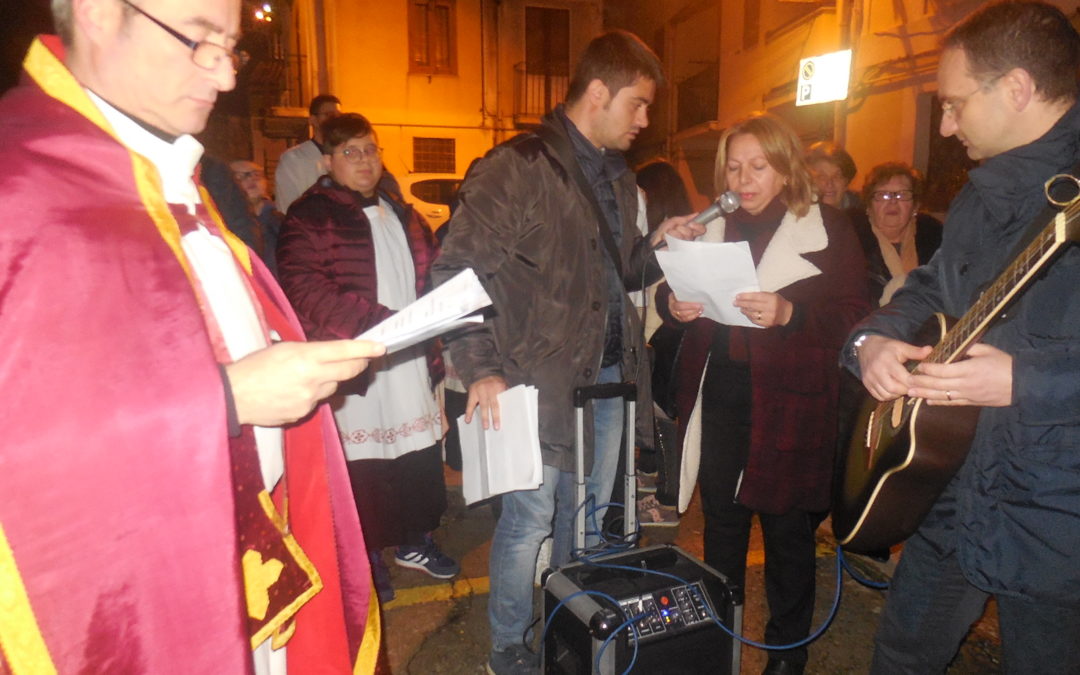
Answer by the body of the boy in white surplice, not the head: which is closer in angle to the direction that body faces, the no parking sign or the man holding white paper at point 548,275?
the man holding white paper

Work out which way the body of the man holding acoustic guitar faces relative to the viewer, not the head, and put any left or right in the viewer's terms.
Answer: facing to the left of the viewer

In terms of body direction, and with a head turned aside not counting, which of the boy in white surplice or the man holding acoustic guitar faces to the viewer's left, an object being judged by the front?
the man holding acoustic guitar

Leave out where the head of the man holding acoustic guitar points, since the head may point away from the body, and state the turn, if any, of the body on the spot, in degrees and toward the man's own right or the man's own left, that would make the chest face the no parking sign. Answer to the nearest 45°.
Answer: approximately 90° to the man's own right

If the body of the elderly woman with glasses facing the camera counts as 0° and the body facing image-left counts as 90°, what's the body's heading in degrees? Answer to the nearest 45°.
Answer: approximately 0°

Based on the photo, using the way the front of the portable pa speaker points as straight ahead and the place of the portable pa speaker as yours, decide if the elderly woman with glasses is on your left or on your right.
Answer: on your left

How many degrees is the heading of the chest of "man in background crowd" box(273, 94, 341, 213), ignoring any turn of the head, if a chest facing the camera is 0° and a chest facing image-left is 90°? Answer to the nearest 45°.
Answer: approximately 315°
